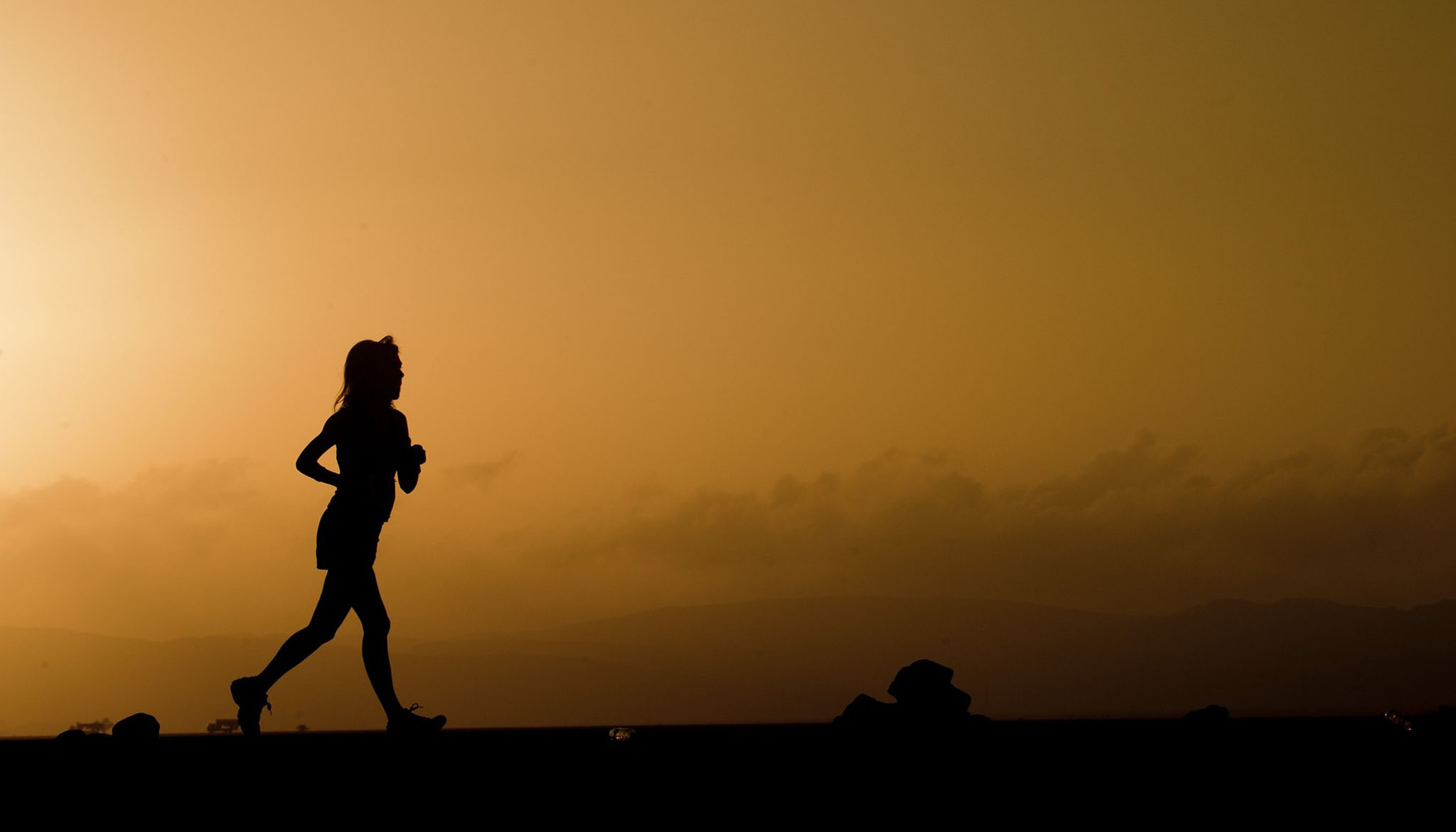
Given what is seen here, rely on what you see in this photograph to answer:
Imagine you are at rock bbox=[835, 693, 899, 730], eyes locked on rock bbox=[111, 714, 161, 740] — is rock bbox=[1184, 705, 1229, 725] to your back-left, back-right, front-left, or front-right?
back-right

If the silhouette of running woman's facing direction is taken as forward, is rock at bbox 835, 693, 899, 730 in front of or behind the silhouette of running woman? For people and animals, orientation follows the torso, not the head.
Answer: in front

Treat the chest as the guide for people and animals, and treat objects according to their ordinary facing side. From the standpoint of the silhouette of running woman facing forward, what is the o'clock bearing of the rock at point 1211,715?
The rock is roughly at 1 o'clock from the silhouette of running woman.

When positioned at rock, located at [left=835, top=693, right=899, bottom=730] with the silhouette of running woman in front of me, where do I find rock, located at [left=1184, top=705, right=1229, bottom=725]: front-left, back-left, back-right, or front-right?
back-right

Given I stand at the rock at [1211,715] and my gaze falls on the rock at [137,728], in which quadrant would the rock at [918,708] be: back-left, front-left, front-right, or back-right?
front-left

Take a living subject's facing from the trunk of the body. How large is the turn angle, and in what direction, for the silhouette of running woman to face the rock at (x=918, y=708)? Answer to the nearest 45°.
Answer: approximately 45° to its right

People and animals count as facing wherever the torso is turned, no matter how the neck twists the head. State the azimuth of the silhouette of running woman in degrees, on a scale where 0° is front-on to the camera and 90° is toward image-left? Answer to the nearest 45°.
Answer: approximately 270°

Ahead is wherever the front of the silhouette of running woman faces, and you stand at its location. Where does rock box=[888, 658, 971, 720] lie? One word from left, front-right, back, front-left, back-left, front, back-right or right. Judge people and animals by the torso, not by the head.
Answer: front-right
